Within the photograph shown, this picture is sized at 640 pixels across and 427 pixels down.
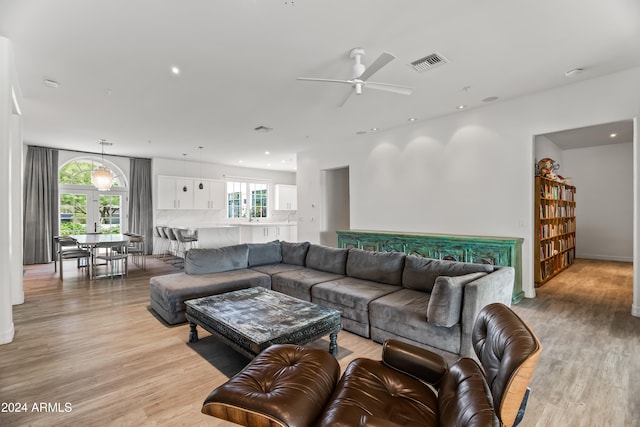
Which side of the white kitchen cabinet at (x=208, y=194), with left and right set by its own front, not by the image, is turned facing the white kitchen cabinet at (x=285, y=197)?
left

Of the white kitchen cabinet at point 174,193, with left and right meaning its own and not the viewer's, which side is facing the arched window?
right

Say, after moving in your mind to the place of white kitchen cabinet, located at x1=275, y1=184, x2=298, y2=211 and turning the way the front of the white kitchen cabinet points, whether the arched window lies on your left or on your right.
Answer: on your right

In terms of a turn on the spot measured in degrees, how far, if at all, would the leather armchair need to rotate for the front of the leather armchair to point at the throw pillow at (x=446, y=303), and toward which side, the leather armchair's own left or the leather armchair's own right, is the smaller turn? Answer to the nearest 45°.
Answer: approximately 135° to the leather armchair's own right

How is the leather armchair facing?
to the viewer's left

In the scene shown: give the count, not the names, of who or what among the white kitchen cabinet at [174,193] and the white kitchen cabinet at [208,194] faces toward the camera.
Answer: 2

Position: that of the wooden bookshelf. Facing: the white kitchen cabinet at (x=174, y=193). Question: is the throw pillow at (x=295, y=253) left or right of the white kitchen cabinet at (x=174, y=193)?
left

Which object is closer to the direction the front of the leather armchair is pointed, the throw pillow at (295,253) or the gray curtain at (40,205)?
the gray curtain

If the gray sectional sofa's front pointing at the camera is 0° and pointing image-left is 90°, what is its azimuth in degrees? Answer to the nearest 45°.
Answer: approximately 45°

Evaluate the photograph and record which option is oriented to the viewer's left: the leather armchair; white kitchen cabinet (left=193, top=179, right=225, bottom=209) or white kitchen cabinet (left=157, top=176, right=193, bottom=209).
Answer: the leather armchair

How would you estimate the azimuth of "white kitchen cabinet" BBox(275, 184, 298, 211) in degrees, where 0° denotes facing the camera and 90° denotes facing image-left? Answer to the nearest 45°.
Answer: approximately 315°
